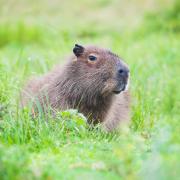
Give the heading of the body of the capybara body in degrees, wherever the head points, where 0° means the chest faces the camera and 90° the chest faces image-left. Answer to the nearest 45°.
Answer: approximately 315°
